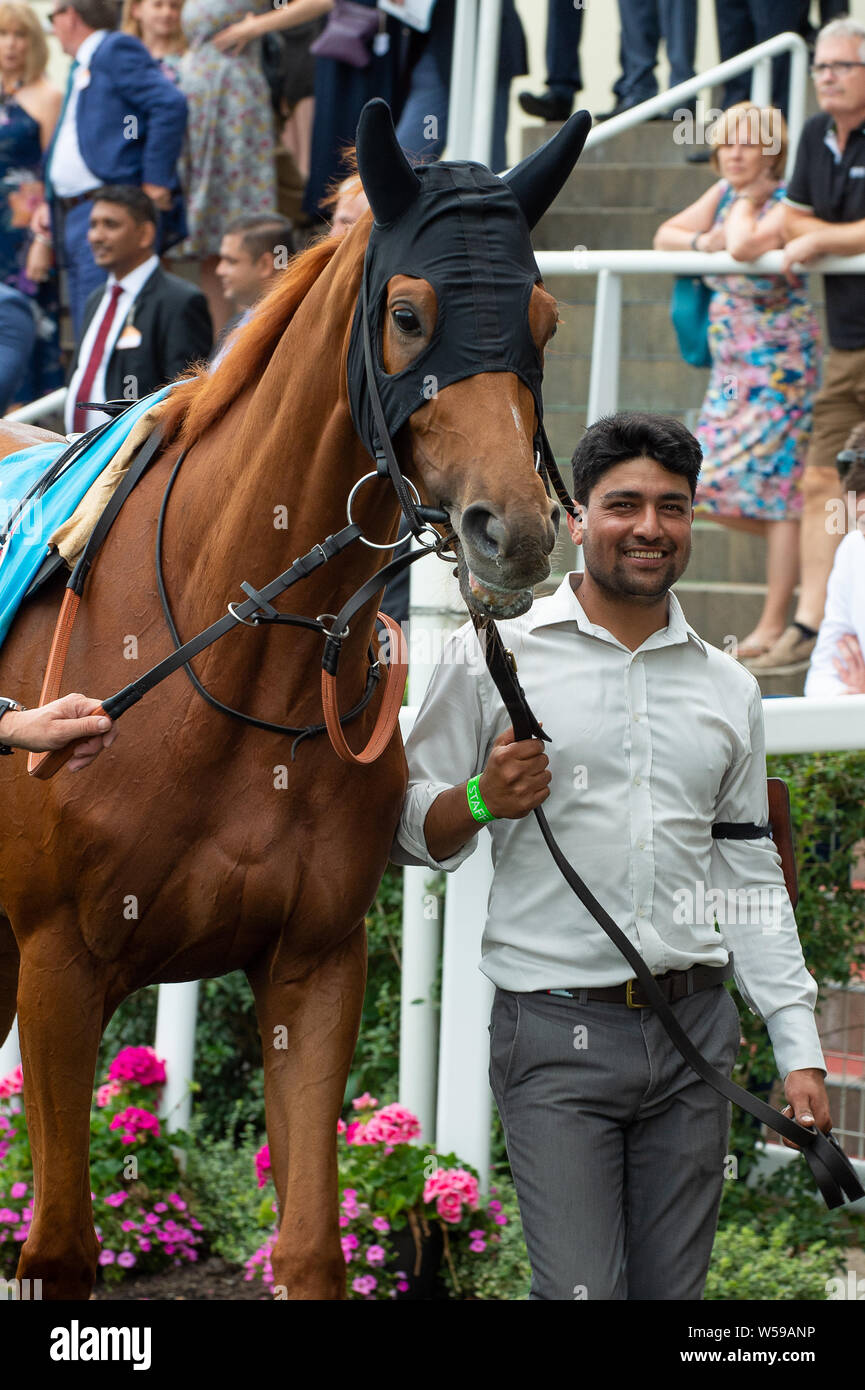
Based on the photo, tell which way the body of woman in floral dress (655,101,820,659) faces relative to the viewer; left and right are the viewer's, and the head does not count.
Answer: facing the viewer and to the left of the viewer

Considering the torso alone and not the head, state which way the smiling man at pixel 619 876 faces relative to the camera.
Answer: toward the camera

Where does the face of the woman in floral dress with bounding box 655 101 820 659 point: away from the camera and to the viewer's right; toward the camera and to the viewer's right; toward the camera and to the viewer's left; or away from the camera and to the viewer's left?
toward the camera and to the viewer's left

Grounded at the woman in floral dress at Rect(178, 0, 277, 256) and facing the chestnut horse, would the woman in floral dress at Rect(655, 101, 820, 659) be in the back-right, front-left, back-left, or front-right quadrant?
front-left

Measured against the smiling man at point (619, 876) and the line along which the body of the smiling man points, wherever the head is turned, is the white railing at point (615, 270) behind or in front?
behind

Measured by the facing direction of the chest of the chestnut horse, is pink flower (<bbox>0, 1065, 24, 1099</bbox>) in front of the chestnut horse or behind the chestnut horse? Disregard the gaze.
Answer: behind
